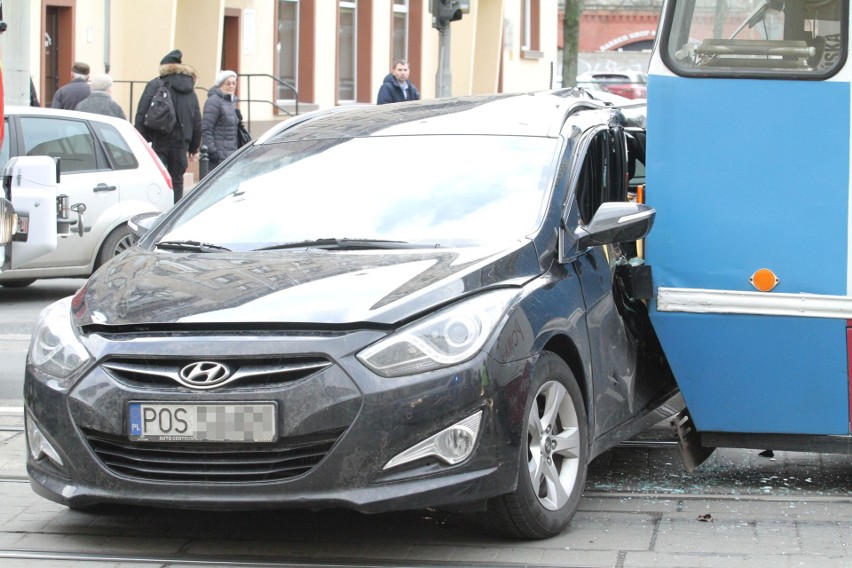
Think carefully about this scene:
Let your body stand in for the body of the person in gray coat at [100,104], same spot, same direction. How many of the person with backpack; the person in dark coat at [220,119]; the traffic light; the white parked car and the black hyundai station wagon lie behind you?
2

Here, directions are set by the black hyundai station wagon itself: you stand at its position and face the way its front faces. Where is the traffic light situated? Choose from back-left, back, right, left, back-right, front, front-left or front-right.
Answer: back-right

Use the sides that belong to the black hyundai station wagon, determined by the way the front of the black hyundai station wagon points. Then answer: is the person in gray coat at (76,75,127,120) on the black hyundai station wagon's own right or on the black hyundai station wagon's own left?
on the black hyundai station wagon's own right

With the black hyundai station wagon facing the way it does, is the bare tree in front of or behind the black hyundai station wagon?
behind

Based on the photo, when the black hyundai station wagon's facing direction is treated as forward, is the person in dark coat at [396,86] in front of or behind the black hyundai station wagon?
behind

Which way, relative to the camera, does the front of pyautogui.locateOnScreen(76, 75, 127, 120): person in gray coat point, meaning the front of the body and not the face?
away from the camera

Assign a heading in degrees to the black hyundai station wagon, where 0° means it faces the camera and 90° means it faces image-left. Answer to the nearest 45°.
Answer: approximately 45°
